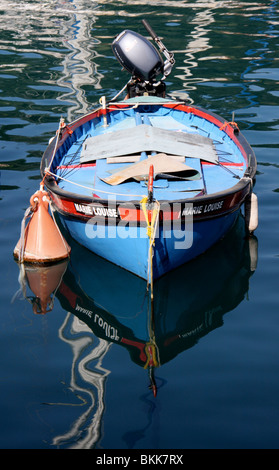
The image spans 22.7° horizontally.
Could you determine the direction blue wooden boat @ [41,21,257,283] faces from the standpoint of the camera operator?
facing the viewer

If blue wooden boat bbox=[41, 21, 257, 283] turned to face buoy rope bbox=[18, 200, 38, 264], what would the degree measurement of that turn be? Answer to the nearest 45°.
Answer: approximately 90° to its right
